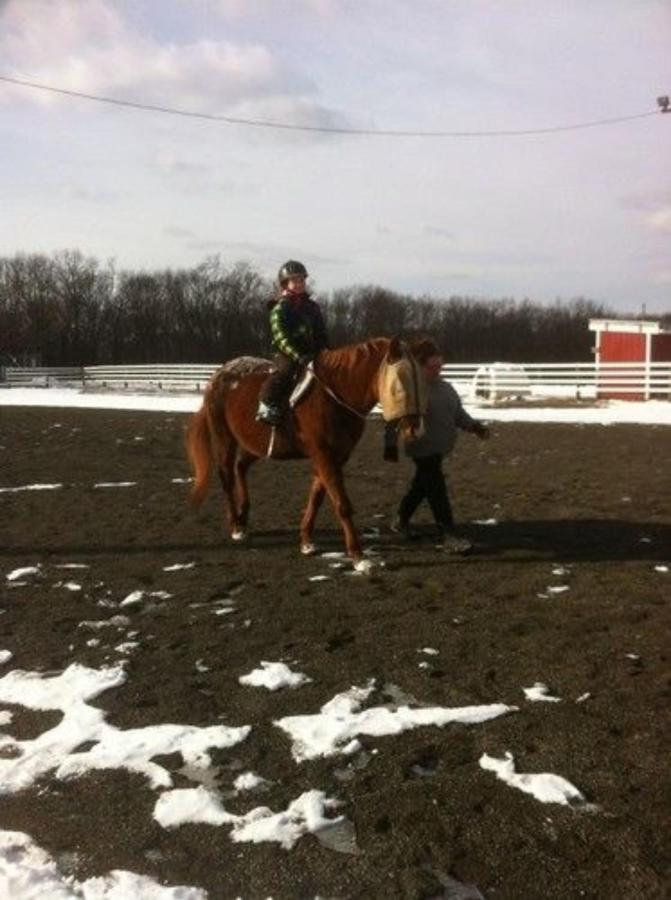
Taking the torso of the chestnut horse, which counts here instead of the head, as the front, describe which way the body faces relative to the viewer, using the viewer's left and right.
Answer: facing the viewer and to the right of the viewer

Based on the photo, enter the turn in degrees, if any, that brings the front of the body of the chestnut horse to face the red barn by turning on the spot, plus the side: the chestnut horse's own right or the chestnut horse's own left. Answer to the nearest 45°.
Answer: approximately 90° to the chestnut horse's own left

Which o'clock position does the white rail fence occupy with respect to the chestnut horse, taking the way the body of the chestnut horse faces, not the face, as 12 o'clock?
The white rail fence is roughly at 8 o'clock from the chestnut horse.
